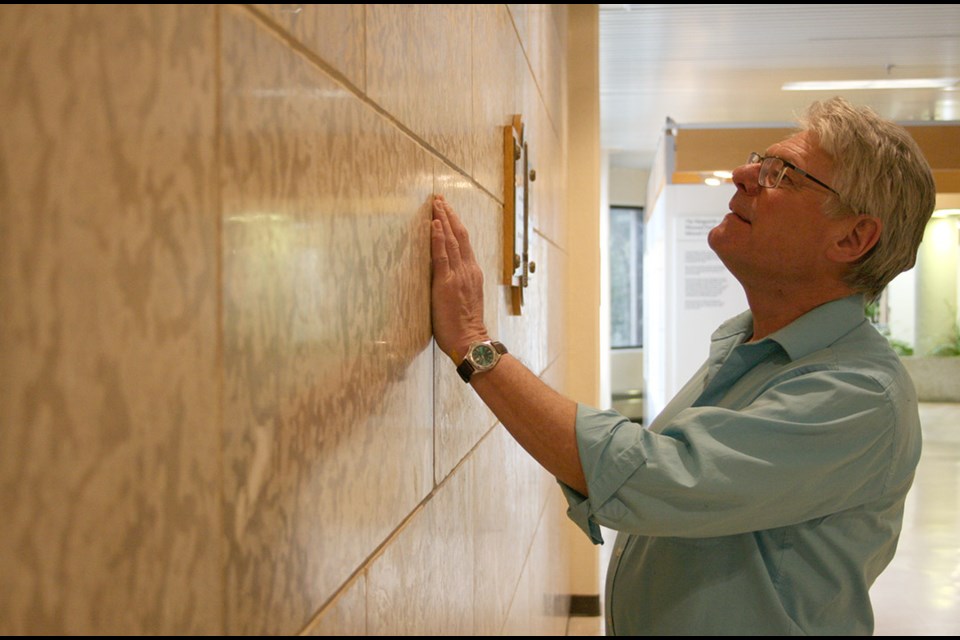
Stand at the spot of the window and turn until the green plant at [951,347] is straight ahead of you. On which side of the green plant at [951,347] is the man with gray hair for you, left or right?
right

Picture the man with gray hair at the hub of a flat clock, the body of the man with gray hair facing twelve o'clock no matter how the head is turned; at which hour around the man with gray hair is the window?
The window is roughly at 3 o'clock from the man with gray hair.

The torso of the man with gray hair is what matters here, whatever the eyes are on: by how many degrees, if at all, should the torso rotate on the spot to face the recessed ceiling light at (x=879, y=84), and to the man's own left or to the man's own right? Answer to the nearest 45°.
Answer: approximately 90° to the man's own right

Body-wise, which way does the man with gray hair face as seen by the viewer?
to the viewer's left

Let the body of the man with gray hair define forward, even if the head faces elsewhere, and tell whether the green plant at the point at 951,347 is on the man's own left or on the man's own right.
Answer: on the man's own right
